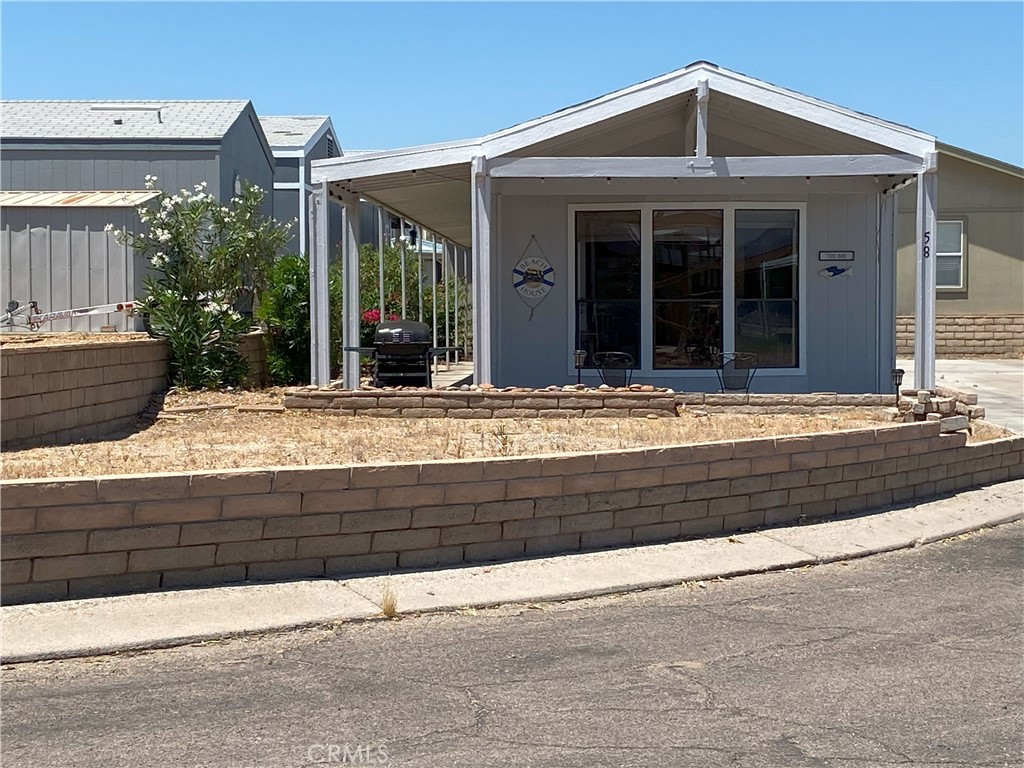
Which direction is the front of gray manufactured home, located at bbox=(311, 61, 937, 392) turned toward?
toward the camera

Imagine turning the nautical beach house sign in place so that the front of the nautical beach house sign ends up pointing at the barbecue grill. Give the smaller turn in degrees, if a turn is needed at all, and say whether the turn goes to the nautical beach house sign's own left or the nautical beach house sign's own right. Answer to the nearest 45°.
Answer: approximately 45° to the nautical beach house sign's own right

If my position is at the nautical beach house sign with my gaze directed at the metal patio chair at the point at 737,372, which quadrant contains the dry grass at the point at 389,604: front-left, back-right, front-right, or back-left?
front-right

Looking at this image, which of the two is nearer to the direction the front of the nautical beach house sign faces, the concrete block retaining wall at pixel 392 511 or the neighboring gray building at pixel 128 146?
the concrete block retaining wall

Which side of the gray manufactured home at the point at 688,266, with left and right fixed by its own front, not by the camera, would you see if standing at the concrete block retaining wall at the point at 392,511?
front

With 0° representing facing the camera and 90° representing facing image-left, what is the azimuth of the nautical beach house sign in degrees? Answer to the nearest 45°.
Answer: approximately 0°

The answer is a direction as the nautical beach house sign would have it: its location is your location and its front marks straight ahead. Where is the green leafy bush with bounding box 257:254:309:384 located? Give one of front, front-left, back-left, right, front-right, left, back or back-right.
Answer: right

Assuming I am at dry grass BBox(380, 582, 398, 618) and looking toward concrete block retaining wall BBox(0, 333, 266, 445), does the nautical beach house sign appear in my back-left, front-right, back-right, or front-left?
front-right

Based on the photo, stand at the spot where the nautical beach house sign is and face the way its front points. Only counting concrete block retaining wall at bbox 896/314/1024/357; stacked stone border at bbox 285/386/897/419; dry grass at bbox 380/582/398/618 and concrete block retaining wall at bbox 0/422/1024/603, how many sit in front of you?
3

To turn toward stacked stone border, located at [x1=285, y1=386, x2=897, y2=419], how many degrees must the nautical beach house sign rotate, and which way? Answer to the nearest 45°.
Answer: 0° — it already faces it

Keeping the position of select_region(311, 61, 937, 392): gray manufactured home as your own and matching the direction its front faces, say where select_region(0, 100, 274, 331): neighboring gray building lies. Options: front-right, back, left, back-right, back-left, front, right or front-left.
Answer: back-right

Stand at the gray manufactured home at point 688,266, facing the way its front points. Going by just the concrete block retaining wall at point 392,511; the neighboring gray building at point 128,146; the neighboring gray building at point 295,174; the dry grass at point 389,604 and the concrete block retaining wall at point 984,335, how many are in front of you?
2

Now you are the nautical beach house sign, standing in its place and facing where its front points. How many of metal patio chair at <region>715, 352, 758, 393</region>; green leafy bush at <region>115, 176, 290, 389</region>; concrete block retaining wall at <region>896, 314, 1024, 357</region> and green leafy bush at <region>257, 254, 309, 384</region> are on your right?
2

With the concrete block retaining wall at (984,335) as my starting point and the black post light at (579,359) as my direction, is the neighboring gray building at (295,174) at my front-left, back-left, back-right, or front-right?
front-right
